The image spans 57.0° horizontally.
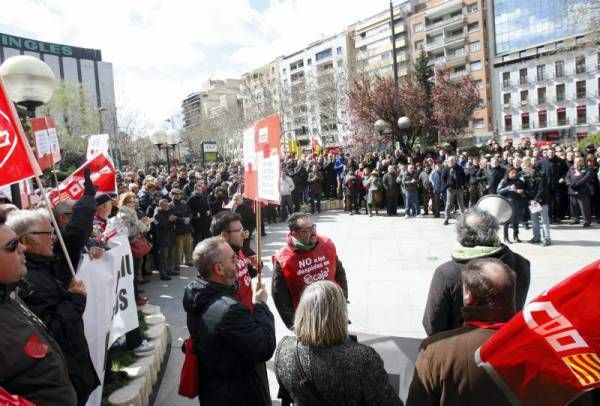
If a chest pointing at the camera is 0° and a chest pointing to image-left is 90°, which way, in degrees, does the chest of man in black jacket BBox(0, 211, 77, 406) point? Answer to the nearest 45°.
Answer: approximately 270°

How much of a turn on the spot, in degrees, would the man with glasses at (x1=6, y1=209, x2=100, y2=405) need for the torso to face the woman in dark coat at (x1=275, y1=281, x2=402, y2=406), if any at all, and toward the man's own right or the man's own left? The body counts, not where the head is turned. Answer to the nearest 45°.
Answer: approximately 45° to the man's own right

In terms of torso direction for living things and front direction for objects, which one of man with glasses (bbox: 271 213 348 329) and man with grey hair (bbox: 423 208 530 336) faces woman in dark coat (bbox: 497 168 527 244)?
the man with grey hair

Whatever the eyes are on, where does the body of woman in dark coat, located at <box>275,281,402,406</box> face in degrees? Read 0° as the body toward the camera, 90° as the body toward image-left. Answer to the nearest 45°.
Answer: approximately 180°

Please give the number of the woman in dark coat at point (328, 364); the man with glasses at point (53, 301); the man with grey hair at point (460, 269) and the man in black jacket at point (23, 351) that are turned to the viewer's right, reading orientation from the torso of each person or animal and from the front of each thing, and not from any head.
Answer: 2

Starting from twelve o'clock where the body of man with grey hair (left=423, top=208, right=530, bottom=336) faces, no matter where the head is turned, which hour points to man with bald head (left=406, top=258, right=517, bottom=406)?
The man with bald head is roughly at 6 o'clock from the man with grey hair.

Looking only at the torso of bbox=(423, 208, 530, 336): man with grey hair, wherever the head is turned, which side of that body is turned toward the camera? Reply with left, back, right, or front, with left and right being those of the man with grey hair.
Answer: back

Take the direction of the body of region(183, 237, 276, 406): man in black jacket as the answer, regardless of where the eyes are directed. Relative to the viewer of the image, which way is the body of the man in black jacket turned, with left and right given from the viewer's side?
facing away from the viewer and to the right of the viewer

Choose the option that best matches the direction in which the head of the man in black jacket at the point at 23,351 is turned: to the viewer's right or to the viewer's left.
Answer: to the viewer's right

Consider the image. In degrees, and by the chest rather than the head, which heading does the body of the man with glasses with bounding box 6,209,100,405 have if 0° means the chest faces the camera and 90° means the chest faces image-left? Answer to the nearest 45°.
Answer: approximately 270°

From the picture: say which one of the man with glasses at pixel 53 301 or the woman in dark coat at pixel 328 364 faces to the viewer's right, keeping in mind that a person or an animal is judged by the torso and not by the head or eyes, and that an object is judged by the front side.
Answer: the man with glasses
